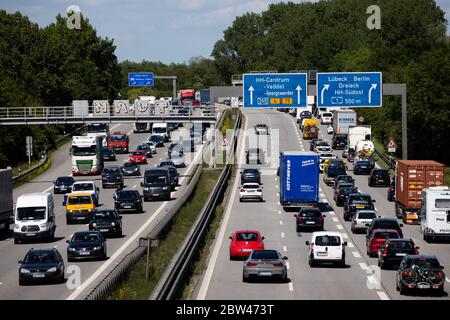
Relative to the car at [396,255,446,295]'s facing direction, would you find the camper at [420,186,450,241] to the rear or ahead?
ahead

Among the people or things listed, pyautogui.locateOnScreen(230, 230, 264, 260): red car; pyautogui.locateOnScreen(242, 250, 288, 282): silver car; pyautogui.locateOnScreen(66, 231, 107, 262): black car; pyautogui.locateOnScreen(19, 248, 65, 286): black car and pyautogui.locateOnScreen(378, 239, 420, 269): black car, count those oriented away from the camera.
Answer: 3

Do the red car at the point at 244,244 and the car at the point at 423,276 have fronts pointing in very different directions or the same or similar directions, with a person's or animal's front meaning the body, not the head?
same or similar directions

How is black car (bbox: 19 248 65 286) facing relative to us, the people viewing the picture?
facing the viewer

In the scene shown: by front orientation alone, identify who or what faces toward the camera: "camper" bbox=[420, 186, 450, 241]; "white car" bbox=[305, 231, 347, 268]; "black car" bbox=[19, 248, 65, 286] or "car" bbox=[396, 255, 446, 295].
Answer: the black car

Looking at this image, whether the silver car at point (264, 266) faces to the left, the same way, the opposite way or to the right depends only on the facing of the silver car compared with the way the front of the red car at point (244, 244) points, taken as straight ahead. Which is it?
the same way

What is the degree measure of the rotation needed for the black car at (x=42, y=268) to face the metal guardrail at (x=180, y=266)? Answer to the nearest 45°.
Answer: approximately 45° to its left

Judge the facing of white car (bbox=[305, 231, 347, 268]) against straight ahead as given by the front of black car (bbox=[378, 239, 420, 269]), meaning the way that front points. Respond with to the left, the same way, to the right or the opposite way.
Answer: the same way

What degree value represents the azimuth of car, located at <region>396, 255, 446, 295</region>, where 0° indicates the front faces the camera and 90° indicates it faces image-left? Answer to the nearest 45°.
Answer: approximately 180°

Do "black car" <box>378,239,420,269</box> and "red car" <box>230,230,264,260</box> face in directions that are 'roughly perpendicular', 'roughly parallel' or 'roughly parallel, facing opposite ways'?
roughly parallel

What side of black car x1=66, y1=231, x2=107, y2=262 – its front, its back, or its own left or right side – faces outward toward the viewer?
front

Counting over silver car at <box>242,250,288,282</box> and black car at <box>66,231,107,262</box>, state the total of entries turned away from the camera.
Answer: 1

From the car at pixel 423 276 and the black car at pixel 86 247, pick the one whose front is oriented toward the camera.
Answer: the black car

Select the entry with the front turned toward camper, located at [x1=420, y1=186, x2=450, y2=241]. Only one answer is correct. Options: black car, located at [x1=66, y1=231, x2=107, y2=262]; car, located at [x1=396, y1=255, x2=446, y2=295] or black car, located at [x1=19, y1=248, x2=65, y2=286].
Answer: the car

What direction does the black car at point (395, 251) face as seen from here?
away from the camera

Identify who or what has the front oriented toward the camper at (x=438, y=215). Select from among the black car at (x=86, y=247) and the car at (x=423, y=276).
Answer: the car

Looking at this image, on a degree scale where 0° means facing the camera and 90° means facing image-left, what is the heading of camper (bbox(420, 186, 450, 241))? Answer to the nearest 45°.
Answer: approximately 180°

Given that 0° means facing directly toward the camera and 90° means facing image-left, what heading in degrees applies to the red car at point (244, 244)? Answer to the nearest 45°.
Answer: approximately 180°

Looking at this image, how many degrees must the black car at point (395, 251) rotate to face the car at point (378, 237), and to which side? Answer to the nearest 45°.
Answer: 0° — it already faces it
